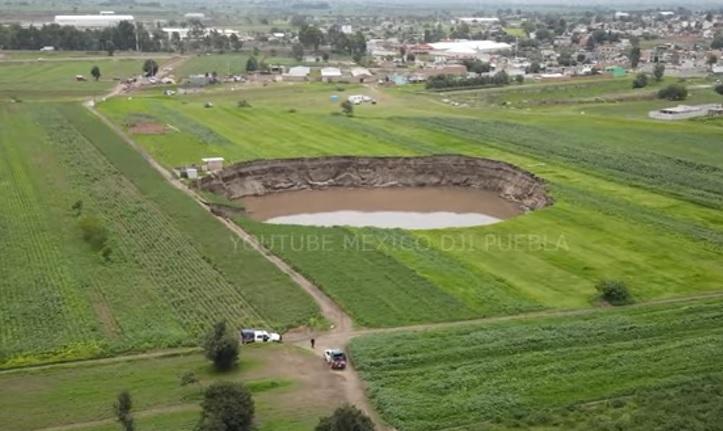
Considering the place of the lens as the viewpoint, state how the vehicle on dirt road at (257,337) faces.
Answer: facing to the right of the viewer

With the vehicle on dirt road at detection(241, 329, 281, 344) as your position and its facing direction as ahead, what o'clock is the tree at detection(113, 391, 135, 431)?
The tree is roughly at 4 o'clock from the vehicle on dirt road.

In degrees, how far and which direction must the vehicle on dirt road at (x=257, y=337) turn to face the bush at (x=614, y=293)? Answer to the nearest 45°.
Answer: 0° — it already faces it

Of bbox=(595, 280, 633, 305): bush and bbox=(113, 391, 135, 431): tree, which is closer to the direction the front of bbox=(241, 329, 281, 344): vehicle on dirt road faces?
the bush

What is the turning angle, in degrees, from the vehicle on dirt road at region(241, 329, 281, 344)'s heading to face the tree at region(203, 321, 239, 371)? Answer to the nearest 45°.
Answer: approximately 135° to its right

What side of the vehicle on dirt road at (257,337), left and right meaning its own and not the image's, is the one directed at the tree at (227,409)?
right

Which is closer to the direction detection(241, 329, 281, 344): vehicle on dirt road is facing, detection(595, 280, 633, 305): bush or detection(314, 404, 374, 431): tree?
the bush

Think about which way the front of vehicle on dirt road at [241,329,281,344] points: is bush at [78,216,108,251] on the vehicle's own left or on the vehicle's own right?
on the vehicle's own left
